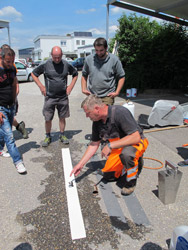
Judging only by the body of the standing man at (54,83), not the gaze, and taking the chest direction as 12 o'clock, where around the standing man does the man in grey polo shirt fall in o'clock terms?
The man in grey polo shirt is roughly at 10 o'clock from the standing man.

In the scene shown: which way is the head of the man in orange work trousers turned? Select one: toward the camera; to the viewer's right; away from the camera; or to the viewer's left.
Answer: to the viewer's left

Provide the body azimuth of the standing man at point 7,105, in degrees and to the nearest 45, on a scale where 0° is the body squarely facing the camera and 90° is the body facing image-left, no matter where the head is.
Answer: approximately 315°

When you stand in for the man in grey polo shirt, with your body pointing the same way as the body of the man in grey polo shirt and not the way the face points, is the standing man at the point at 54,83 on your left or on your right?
on your right

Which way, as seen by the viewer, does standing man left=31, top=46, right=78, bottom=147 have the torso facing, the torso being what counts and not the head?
toward the camera

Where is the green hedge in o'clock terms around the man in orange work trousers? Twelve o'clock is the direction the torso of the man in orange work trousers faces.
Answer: The green hedge is roughly at 5 o'clock from the man in orange work trousers.

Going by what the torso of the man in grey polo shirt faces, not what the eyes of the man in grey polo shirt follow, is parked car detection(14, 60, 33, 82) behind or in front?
behind

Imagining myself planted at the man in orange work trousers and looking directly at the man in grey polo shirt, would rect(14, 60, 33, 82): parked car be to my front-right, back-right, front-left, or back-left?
front-left

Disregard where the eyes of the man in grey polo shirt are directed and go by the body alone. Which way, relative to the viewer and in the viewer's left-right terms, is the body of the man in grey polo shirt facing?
facing the viewer

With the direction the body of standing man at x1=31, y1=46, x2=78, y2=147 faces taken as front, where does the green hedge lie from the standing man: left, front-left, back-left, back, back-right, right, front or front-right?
back-left

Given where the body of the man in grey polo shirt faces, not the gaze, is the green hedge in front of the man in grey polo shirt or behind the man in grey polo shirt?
behind

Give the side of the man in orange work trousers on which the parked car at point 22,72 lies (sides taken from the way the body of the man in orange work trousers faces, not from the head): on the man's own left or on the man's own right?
on the man's own right
